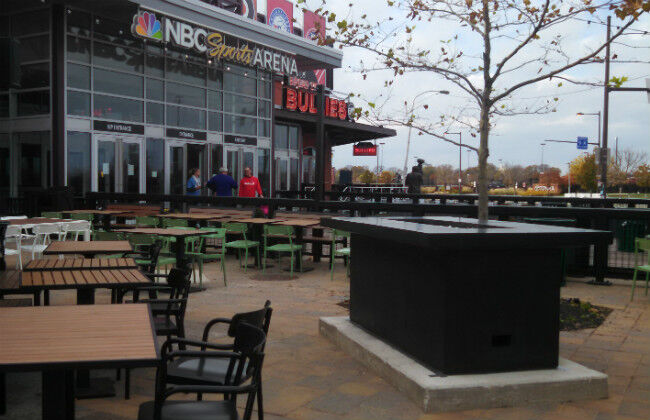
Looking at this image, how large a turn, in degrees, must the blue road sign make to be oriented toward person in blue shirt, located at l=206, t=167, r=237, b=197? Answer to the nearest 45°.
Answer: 0° — it already faces them

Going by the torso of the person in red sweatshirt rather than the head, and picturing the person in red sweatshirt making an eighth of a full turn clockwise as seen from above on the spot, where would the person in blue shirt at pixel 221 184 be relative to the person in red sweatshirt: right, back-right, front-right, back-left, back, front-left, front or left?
front-right

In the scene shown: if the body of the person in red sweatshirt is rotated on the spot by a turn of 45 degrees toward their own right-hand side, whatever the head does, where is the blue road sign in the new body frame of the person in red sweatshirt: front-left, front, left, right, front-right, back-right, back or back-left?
back

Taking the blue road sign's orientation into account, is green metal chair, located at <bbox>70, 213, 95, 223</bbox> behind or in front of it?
in front

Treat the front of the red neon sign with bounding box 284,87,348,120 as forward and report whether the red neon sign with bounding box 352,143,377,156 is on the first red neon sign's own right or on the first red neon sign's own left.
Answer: on the first red neon sign's own left

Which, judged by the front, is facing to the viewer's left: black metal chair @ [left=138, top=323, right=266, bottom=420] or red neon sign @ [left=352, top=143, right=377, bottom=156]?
the black metal chair

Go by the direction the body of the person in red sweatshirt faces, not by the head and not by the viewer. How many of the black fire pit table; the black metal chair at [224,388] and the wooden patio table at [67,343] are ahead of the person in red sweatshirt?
3

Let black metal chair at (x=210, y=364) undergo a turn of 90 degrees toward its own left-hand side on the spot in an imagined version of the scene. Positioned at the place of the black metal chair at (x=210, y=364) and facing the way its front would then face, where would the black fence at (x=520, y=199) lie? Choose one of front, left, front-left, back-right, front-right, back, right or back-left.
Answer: back-left

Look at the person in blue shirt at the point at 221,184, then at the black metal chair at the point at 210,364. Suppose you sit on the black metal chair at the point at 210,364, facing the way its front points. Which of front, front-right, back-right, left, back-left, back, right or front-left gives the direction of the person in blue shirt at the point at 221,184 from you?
right

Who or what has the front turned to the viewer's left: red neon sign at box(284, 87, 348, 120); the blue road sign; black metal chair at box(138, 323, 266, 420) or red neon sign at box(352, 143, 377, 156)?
the black metal chair

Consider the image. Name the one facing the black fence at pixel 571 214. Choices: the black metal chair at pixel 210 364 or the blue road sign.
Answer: the blue road sign

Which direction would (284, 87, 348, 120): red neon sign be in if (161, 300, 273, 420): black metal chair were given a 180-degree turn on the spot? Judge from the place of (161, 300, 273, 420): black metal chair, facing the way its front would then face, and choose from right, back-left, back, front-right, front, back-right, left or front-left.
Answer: left

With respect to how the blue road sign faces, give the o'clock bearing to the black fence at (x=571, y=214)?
The black fence is roughly at 12 o'clock from the blue road sign.

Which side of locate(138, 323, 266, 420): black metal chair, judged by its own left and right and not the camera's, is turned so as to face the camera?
left
